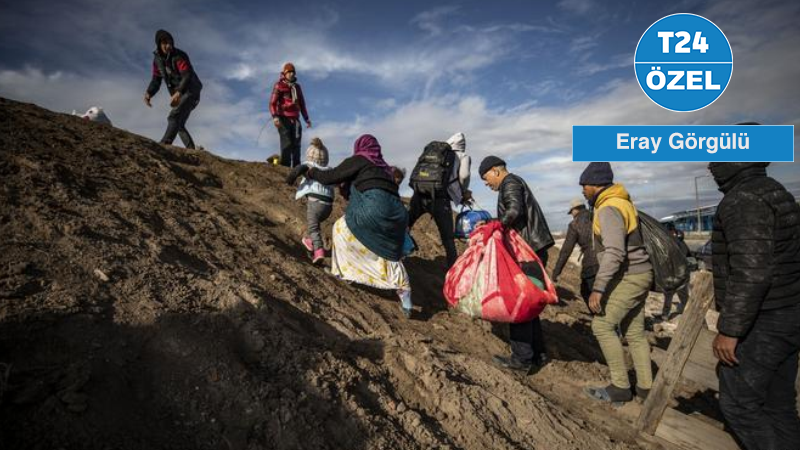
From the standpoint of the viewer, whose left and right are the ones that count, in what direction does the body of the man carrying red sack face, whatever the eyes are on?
facing to the left of the viewer

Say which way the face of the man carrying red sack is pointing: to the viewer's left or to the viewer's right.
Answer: to the viewer's left

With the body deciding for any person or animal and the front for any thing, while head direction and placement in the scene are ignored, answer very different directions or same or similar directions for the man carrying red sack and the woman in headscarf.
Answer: same or similar directions

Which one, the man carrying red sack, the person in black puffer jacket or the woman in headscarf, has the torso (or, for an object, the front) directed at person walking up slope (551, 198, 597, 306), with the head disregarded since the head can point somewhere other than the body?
the person in black puffer jacket

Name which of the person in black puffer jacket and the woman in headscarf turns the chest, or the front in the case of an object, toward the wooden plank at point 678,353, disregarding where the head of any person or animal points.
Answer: the person in black puffer jacket

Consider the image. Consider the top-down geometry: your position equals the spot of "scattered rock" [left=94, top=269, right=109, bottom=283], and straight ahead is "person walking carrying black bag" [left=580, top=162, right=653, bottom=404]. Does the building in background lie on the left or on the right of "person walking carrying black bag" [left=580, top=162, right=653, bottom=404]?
left

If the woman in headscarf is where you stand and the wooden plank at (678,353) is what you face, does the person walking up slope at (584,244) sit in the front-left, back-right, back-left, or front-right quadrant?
front-left

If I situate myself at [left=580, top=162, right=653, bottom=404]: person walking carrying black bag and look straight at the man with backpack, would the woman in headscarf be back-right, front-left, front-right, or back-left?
front-left

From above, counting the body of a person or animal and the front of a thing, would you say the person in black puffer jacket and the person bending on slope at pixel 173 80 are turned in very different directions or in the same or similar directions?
very different directions

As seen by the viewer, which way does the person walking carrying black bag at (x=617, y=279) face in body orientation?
to the viewer's left

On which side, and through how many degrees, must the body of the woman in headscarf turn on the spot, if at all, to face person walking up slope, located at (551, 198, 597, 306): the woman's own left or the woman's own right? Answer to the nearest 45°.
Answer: approximately 135° to the woman's own right

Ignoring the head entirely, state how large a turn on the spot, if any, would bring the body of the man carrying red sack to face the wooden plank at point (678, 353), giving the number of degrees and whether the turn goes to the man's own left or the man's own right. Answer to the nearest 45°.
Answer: approximately 135° to the man's own left

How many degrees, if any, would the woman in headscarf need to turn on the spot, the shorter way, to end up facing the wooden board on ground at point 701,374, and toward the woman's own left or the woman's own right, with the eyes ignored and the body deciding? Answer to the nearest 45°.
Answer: approximately 180°

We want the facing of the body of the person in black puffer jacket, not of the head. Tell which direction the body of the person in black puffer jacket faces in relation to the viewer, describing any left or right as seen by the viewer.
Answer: facing away from the viewer and to the left of the viewer

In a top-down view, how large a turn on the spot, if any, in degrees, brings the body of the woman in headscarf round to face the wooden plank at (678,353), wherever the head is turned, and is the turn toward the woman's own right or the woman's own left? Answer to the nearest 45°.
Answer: approximately 180°
